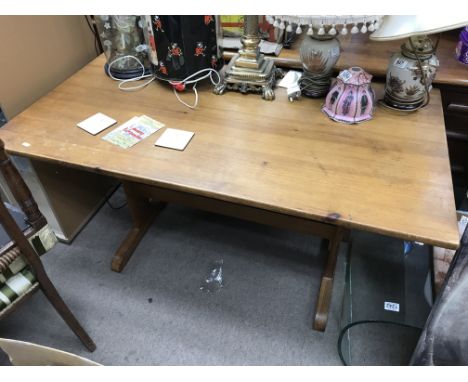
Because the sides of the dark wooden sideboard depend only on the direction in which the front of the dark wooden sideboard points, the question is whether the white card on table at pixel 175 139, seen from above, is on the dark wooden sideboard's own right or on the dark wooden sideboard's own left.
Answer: on the dark wooden sideboard's own right

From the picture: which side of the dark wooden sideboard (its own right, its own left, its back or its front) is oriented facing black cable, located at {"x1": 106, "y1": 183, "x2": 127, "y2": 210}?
right

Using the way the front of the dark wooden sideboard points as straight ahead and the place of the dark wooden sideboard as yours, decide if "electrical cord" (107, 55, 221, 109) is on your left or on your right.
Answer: on your right

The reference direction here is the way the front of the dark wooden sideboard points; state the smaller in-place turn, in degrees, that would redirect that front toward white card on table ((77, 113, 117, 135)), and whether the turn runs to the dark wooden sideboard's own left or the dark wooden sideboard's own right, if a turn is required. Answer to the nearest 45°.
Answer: approximately 45° to the dark wooden sideboard's own right

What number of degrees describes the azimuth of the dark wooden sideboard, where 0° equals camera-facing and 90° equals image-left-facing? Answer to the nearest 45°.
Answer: approximately 0°
